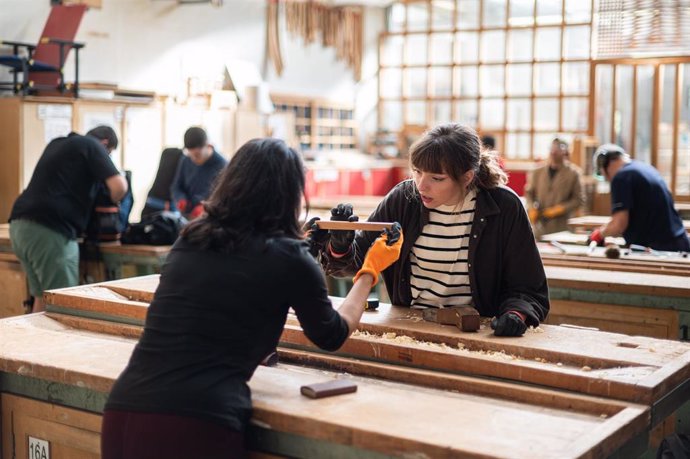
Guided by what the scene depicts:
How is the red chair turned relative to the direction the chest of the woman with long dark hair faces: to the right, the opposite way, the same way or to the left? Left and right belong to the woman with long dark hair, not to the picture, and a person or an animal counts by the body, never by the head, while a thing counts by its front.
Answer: the opposite way

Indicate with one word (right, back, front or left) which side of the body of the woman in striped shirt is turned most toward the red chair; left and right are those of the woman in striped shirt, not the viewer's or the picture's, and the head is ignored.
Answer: right

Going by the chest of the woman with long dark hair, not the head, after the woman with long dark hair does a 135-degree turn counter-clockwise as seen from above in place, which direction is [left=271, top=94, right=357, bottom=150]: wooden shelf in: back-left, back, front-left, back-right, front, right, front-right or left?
right

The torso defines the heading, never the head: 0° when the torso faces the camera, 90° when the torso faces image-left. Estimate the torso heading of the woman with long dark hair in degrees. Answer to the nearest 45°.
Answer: approximately 225°

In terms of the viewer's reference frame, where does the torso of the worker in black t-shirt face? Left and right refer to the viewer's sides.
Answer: facing away from the viewer and to the right of the viewer

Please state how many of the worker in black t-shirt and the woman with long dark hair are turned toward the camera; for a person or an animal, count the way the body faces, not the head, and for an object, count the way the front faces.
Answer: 0

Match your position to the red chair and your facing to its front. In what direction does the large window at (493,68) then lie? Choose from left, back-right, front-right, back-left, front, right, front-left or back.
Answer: back
